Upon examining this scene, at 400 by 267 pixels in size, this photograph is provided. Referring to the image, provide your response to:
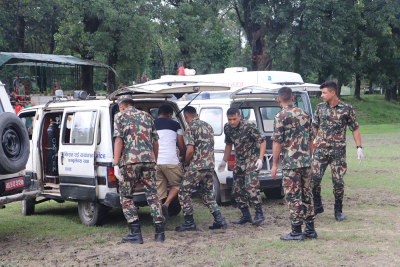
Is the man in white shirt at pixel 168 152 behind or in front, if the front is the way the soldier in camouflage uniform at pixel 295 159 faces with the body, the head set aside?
in front

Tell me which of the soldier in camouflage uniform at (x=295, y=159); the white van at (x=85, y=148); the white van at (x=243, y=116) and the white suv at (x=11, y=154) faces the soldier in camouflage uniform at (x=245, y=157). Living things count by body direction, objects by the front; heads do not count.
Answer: the soldier in camouflage uniform at (x=295, y=159)

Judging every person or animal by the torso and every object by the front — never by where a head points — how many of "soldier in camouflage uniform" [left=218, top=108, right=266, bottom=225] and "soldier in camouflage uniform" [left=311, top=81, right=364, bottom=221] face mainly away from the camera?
0

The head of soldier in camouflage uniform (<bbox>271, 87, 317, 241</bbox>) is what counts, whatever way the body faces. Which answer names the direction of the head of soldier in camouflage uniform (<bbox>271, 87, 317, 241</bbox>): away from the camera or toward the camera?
away from the camera

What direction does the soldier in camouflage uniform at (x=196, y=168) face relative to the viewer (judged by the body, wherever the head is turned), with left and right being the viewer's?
facing away from the viewer and to the left of the viewer

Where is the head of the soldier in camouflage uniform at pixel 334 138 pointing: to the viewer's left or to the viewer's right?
to the viewer's left

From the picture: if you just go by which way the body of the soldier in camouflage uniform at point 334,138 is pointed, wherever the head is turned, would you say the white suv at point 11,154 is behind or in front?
in front

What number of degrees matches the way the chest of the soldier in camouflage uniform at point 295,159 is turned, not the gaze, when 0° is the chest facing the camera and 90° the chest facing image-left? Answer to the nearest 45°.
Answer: approximately 135°

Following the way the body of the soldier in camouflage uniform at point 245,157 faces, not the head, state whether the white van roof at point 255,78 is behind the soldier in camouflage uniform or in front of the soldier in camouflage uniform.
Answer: behind

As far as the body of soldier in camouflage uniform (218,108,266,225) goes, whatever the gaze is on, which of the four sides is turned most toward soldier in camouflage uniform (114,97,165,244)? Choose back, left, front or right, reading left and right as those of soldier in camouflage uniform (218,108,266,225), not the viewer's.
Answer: front

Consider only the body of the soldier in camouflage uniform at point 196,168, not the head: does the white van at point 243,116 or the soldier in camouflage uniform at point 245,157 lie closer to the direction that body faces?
the white van

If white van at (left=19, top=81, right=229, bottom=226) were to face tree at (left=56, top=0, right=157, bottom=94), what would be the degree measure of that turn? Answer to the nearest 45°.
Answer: approximately 45° to its right
